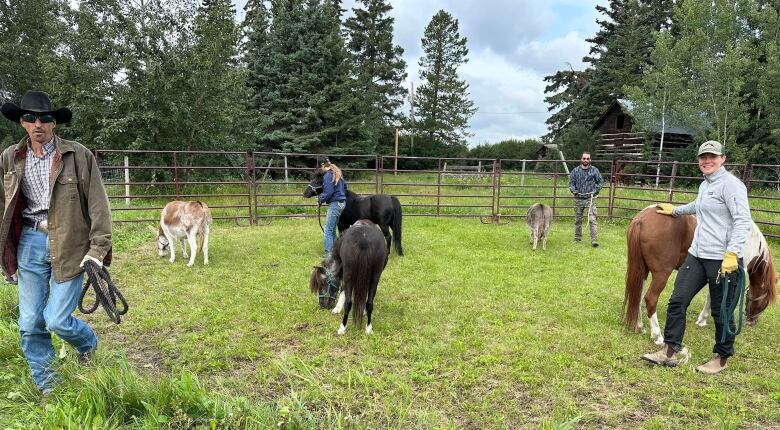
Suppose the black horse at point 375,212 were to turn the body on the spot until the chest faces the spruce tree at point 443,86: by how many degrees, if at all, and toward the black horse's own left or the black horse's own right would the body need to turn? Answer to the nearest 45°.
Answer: approximately 90° to the black horse's own right

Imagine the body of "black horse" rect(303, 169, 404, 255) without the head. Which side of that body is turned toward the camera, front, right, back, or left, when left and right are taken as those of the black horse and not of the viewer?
left

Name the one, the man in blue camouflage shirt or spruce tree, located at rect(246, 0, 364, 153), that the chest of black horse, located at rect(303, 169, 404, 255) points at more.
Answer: the spruce tree

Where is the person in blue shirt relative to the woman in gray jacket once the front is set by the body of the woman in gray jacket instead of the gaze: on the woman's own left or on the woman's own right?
on the woman's own right

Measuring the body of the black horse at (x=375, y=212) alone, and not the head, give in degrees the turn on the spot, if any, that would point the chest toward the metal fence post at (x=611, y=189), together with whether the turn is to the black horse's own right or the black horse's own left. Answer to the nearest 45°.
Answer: approximately 135° to the black horse's own right

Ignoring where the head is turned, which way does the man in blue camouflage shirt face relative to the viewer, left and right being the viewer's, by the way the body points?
facing the viewer

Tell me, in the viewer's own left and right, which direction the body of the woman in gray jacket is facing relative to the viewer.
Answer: facing the viewer and to the left of the viewer

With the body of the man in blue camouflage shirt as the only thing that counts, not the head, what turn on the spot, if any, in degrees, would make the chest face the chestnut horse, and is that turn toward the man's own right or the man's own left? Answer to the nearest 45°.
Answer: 0° — they already face it

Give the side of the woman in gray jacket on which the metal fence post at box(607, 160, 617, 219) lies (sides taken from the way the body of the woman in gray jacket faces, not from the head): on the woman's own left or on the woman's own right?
on the woman's own right

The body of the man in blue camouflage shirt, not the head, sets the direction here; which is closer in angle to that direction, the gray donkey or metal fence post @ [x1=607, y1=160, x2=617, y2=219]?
the gray donkey

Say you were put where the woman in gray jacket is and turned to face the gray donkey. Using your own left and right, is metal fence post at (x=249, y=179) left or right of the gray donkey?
left

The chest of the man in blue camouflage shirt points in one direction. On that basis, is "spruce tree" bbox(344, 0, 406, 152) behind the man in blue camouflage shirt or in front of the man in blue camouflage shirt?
behind

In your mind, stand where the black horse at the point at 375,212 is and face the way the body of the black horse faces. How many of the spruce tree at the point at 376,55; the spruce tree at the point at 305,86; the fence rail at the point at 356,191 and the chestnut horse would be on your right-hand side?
3

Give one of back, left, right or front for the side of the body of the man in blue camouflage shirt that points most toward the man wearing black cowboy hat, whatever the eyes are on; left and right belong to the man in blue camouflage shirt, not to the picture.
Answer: front

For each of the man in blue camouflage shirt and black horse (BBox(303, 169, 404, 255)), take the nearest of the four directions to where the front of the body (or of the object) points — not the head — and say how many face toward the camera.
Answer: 1
